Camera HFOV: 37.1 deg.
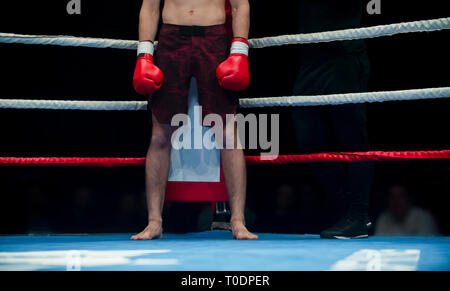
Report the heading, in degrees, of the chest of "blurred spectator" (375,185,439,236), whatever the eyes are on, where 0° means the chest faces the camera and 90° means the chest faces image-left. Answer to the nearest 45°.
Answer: approximately 0°

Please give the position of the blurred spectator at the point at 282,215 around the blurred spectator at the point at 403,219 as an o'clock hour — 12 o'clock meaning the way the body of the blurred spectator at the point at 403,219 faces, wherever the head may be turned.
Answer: the blurred spectator at the point at 282,215 is roughly at 3 o'clock from the blurred spectator at the point at 403,219.
